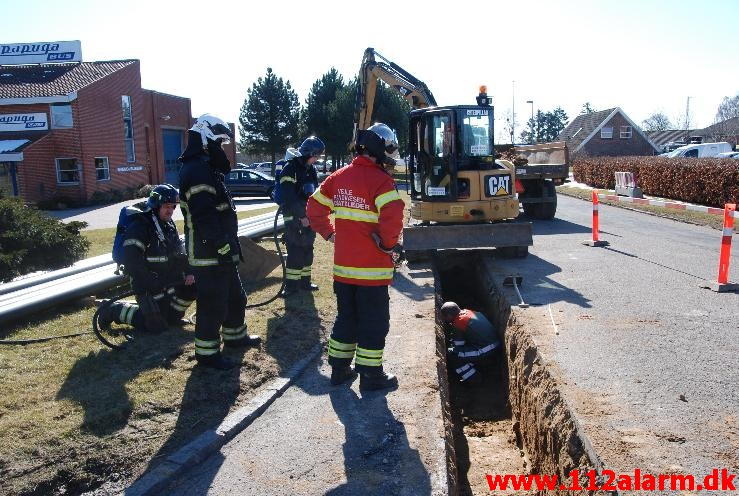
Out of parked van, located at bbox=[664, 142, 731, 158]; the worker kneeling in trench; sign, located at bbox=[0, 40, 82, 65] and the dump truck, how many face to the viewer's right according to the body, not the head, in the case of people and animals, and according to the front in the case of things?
0

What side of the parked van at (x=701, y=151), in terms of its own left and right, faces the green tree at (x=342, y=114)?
front

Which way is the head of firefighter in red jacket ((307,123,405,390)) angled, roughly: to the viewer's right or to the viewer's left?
to the viewer's right

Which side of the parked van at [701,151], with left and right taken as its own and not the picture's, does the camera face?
left

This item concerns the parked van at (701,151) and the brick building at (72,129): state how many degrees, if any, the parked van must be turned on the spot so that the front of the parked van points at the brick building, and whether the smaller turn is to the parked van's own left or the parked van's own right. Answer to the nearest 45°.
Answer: approximately 45° to the parked van's own left

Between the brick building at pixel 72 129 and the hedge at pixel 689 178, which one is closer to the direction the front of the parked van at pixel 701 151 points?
the brick building

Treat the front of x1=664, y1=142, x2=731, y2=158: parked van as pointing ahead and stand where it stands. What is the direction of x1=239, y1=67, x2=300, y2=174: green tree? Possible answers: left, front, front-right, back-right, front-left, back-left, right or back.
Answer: front

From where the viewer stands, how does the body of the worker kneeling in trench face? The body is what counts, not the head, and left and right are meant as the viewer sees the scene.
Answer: facing to the left of the viewer

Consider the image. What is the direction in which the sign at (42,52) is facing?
toward the camera
